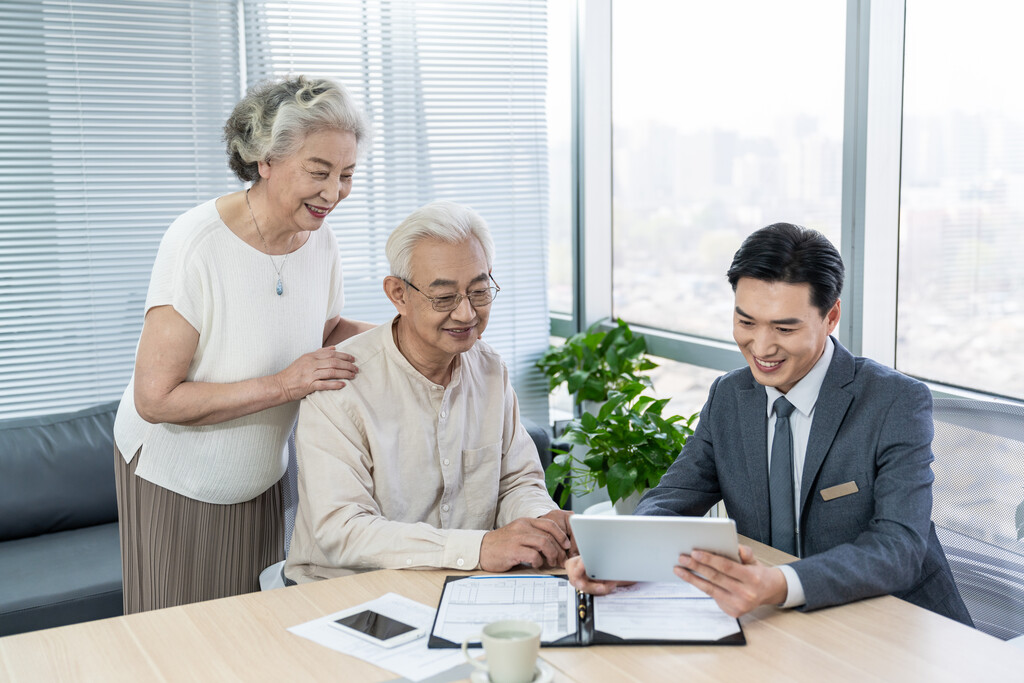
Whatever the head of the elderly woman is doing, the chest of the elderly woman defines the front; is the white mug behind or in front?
in front

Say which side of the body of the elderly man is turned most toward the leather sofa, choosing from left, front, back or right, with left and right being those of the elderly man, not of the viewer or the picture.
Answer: back

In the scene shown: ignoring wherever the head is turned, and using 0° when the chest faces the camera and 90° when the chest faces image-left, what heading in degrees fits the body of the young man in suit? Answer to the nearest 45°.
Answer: approximately 45°

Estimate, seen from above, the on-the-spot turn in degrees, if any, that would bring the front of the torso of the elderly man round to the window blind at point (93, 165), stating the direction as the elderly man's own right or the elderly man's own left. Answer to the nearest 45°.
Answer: approximately 180°

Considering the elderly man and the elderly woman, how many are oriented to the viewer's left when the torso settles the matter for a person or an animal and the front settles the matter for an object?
0

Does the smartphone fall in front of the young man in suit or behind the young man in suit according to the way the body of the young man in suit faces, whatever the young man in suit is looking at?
in front

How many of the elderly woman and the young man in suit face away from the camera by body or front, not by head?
0

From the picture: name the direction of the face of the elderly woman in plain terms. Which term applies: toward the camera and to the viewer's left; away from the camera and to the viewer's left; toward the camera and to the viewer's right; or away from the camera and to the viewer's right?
toward the camera and to the viewer's right

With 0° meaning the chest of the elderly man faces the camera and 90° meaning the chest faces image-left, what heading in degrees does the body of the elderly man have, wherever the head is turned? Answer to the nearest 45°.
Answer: approximately 315°

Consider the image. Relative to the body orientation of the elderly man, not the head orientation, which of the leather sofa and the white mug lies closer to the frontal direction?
the white mug
